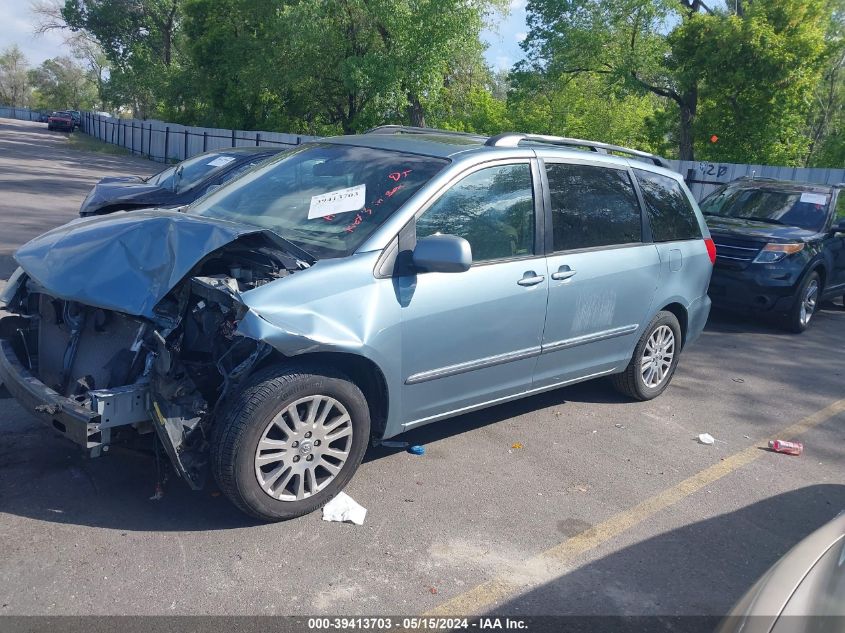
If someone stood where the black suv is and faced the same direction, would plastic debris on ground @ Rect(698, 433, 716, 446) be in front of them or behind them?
in front

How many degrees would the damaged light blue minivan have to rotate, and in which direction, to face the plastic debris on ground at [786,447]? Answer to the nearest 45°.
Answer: approximately 135° to its left

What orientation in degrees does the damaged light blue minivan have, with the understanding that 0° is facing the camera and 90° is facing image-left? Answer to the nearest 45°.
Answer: approximately 45°

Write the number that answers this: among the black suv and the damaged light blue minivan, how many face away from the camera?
0

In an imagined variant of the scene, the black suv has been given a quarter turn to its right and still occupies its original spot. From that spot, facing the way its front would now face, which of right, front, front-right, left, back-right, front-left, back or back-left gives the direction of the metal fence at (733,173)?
front-right

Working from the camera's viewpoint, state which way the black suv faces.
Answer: facing the viewer and to the left of the viewer

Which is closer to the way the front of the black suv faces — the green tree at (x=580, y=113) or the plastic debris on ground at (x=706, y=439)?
the plastic debris on ground

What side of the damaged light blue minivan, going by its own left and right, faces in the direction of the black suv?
back

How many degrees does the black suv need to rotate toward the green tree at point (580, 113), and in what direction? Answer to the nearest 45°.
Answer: approximately 135° to its right

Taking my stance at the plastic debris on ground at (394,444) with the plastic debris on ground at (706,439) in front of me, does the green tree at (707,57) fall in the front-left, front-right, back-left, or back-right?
front-left

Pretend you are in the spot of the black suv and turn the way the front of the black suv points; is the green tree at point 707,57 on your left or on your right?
on your right

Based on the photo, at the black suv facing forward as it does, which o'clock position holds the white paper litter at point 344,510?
The white paper litter is roughly at 11 o'clock from the black suv.

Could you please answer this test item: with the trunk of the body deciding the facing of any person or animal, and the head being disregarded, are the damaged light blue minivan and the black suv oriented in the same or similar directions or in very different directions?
same or similar directions

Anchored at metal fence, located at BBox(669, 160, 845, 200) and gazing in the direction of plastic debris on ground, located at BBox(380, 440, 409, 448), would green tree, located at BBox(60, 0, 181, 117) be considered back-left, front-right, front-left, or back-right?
back-right

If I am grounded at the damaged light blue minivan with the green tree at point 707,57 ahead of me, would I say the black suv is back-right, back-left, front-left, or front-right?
front-right
